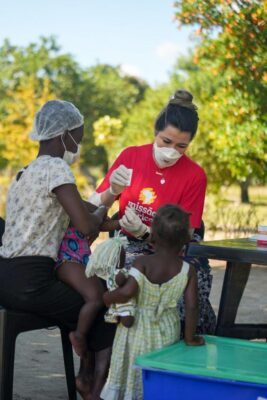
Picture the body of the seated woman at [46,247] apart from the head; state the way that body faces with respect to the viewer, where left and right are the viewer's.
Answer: facing away from the viewer and to the right of the viewer

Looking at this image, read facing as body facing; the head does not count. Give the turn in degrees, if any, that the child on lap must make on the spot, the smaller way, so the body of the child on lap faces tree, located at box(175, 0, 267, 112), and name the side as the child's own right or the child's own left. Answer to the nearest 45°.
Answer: approximately 90° to the child's own left

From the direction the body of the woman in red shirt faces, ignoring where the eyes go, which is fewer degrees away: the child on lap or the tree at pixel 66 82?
the child on lap

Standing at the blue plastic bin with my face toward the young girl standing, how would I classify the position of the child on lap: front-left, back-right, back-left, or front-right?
front-left

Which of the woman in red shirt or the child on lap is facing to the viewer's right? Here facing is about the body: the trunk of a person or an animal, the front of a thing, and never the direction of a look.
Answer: the child on lap

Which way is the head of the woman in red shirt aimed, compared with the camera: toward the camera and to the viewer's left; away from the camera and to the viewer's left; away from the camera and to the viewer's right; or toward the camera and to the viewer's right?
toward the camera and to the viewer's left

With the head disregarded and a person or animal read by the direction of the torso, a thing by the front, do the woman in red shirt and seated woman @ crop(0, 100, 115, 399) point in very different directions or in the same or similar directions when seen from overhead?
very different directions

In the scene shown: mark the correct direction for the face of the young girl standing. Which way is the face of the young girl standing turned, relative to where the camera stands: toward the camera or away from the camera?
away from the camera

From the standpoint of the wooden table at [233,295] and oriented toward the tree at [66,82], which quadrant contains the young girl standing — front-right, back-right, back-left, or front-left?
back-left

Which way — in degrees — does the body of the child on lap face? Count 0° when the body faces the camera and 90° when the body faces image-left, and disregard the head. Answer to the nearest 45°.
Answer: approximately 270°

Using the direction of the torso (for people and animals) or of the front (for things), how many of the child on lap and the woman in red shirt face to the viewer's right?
1

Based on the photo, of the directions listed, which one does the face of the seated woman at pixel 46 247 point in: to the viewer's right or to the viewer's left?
to the viewer's right
